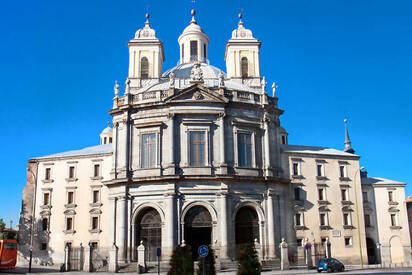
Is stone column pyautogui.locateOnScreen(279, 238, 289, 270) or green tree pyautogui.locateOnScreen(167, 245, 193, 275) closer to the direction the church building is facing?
the green tree

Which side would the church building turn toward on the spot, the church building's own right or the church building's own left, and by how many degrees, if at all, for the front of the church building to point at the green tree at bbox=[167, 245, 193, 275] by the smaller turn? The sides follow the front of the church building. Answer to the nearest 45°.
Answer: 0° — it already faces it

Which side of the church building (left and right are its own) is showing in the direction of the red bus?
right

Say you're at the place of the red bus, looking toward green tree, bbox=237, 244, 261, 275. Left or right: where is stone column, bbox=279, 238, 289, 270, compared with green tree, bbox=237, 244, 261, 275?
left

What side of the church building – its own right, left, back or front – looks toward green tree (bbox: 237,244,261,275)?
front

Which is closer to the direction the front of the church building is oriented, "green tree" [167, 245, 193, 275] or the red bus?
the green tree

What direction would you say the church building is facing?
toward the camera
